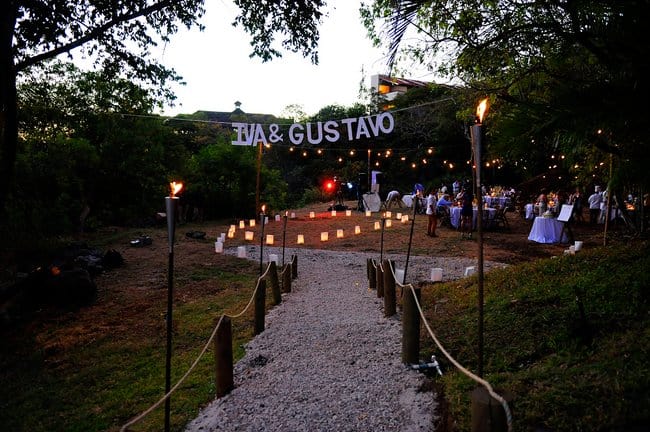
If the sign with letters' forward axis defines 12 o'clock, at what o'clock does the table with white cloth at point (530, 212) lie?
The table with white cloth is roughly at 8 o'clock from the sign with letters.

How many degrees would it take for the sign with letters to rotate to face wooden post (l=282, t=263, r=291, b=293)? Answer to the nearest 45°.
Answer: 0° — it already faces it

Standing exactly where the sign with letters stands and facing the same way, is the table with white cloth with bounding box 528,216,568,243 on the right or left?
on its left

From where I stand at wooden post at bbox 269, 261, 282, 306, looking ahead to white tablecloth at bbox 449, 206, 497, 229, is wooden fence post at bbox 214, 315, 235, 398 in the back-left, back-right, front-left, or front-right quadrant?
back-right

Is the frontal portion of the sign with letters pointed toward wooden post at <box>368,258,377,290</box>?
yes

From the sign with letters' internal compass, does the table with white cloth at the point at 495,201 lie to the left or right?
on its left

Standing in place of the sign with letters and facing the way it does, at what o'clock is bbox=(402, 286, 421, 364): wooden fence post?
The wooden fence post is roughly at 12 o'clock from the sign with letters.

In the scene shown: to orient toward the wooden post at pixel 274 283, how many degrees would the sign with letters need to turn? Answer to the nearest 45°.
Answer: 0° — it already faces it

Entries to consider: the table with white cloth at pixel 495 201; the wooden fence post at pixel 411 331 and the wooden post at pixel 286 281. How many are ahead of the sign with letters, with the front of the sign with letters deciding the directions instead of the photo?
2

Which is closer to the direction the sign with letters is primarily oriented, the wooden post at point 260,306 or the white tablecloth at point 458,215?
the wooden post

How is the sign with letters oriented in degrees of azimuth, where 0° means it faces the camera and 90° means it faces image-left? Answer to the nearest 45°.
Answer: approximately 0°
